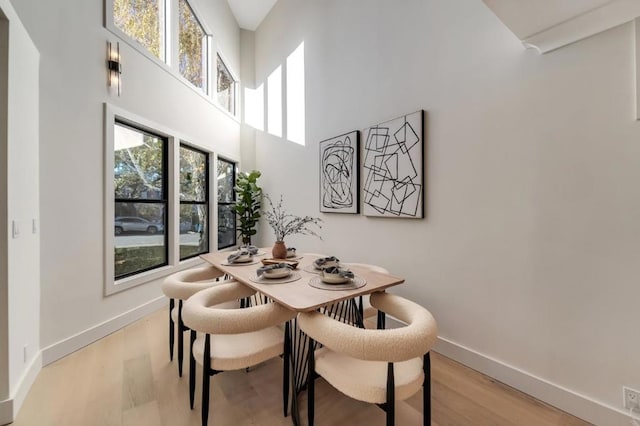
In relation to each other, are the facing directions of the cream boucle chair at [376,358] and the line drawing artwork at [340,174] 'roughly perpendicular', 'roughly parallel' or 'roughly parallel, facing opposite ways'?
roughly perpendicular

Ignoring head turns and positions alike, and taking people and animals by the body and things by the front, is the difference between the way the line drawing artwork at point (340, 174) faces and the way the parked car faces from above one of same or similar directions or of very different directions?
very different directions

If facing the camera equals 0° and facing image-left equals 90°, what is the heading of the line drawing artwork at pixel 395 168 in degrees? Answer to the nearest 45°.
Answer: approximately 45°

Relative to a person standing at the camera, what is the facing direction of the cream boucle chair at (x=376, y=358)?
facing away from the viewer and to the left of the viewer

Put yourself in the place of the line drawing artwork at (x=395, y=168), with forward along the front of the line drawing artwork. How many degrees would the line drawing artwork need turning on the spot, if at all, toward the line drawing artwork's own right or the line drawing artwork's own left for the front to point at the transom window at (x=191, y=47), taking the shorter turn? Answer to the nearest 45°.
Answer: approximately 45° to the line drawing artwork's own right

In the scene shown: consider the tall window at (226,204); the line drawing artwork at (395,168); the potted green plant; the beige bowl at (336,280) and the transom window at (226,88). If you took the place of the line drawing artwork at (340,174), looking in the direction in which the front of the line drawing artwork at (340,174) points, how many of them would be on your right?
3

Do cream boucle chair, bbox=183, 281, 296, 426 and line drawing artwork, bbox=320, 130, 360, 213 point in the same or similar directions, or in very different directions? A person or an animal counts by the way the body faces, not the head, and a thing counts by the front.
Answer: very different directions

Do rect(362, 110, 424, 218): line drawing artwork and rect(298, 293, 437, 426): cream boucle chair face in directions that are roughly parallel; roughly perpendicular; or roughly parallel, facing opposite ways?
roughly perpendicular
